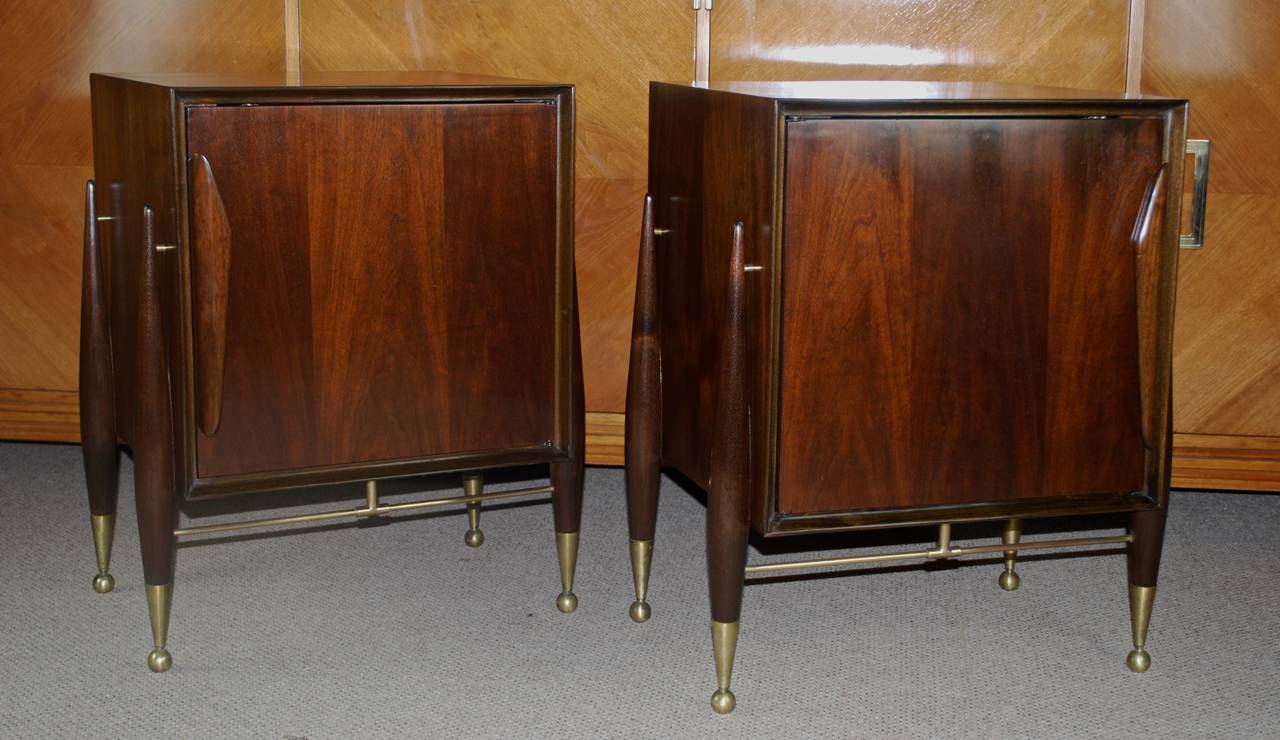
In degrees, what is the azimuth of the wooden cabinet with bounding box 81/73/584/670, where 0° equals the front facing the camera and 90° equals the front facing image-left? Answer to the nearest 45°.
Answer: approximately 315°

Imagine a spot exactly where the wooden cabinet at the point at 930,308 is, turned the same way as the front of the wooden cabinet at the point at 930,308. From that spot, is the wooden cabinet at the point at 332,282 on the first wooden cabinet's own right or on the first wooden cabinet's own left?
on the first wooden cabinet's own right

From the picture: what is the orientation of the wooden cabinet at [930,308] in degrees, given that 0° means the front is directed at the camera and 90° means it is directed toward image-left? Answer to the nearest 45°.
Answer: approximately 315°
